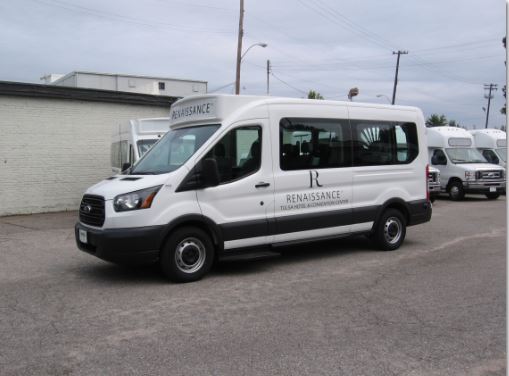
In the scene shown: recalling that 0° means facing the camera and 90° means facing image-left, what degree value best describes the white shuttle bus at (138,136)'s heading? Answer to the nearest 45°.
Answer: approximately 315°

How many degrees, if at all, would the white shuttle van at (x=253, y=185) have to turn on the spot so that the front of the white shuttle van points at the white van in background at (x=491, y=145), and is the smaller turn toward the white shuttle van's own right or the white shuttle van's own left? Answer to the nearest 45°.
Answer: approximately 180°

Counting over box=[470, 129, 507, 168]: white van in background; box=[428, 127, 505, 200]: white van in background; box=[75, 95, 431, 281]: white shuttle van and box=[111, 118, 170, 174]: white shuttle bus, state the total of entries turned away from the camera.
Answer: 0

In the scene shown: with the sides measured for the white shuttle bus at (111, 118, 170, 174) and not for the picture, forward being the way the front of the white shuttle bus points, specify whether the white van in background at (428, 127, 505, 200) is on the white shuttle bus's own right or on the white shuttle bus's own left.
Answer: on the white shuttle bus's own left

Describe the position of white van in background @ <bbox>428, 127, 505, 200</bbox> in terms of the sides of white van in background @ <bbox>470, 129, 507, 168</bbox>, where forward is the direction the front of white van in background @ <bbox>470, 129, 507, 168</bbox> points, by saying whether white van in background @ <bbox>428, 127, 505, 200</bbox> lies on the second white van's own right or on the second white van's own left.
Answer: on the second white van's own right

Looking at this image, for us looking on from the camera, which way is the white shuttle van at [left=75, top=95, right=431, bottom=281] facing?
facing the viewer and to the left of the viewer

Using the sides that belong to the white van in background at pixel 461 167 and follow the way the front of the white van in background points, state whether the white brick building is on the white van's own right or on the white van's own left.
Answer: on the white van's own right

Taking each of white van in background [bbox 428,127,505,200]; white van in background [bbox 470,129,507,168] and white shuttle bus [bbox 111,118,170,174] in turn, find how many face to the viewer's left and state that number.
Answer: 0

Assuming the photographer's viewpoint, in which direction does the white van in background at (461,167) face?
facing the viewer and to the right of the viewer

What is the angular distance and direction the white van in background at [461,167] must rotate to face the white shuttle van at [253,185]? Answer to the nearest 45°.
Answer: approximately 45° to its right

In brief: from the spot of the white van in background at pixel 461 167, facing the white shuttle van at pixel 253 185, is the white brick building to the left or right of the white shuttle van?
right

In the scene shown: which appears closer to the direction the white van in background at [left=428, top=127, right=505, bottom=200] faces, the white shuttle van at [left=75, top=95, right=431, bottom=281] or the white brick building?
the white shuttle van

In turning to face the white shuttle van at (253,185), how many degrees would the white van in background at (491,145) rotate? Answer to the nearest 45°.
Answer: approximately 45° to its right

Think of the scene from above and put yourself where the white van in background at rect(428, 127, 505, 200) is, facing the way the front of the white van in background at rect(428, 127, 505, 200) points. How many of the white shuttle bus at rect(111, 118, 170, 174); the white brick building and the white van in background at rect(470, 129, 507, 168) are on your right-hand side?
2

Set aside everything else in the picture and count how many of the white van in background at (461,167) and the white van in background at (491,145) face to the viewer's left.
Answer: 0
